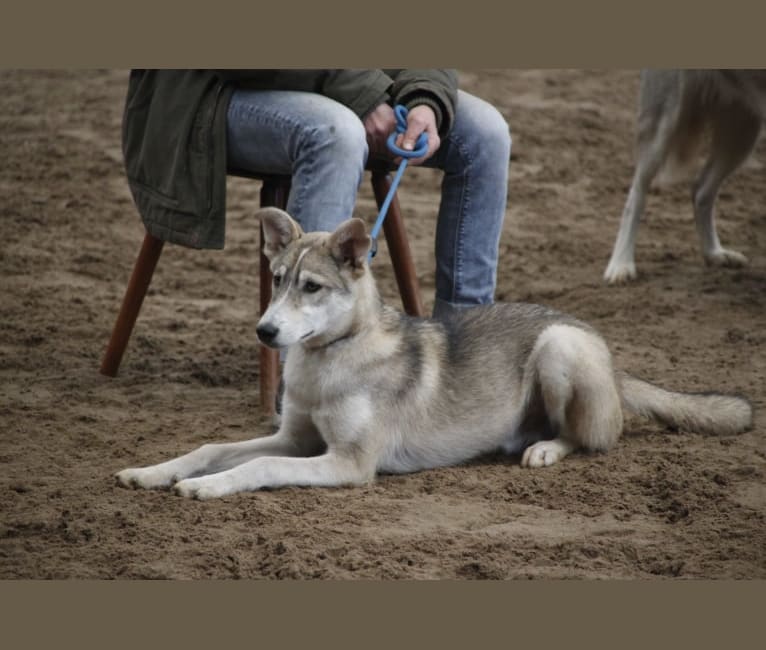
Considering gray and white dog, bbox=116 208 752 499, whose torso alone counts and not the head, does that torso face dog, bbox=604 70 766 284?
no

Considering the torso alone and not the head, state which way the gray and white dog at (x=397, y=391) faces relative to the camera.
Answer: to the viewer's left
